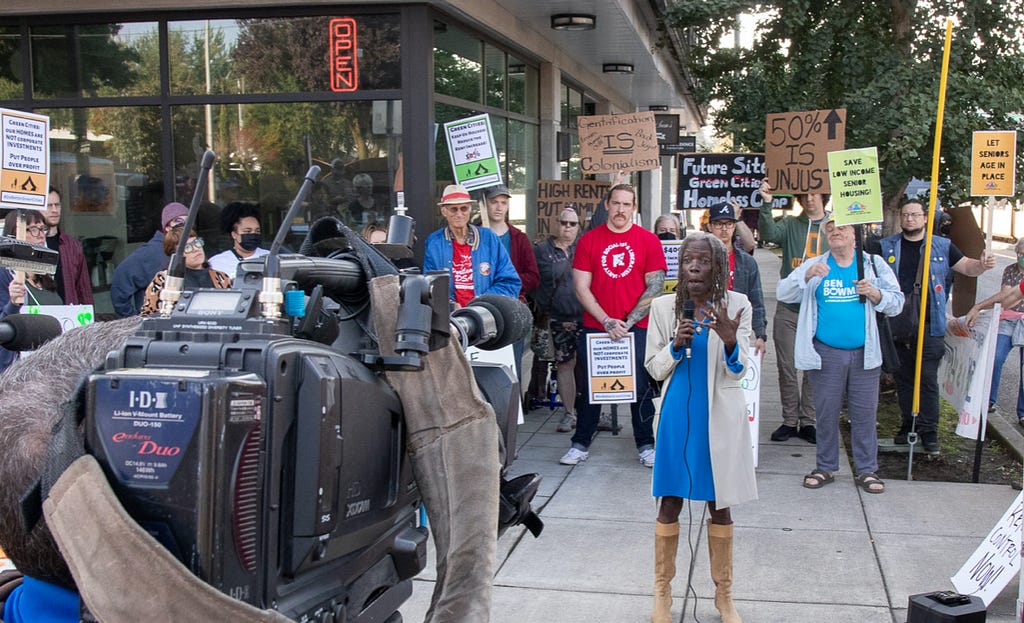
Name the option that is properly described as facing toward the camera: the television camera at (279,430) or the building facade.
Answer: the building facade

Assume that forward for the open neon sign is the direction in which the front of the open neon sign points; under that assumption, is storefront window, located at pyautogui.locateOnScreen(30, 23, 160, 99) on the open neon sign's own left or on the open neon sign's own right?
on the open neon sign's own right

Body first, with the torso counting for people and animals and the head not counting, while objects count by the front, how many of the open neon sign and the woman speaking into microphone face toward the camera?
2

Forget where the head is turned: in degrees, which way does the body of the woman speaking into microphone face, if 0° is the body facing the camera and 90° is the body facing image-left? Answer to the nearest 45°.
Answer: approximately 0°

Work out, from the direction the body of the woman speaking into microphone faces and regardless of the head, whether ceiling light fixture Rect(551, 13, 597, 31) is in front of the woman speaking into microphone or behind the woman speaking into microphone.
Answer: behind

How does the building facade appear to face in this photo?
toward the camera

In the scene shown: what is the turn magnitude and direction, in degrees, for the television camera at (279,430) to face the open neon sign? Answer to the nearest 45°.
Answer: approximately 45° to its left

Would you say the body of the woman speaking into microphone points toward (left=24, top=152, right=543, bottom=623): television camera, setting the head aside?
yes

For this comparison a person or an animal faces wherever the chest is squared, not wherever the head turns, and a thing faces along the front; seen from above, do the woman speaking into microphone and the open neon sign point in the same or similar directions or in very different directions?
same or similar directions

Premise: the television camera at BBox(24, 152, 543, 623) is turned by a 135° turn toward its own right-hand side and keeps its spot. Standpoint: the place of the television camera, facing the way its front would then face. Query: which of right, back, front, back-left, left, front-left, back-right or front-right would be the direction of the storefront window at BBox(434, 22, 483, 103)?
back

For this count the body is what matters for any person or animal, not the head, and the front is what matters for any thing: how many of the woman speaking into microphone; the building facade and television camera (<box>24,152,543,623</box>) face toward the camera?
2

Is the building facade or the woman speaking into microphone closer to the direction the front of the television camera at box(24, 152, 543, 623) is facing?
the woman speaking into microphone

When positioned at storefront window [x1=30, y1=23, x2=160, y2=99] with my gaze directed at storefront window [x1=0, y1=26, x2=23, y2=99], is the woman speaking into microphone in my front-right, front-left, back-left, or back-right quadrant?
back-left

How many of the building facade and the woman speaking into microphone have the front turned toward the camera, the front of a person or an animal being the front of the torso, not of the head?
2

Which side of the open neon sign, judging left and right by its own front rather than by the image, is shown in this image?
front

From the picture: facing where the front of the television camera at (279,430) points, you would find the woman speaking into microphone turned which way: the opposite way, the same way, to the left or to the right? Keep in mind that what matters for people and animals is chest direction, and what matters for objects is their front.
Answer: the opposite way

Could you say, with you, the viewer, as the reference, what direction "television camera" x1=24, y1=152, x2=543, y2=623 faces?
facing away from the viewer and to the right of the viewer

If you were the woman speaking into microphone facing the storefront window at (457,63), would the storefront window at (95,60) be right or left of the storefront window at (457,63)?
left
